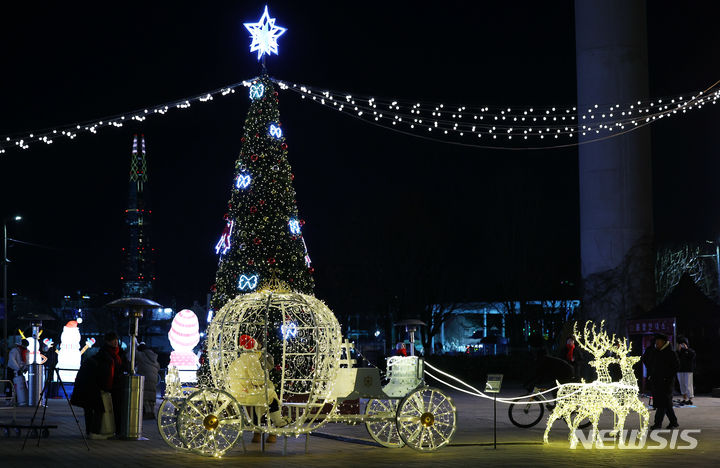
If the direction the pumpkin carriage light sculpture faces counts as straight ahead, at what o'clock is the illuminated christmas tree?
The illuminated christmas tree is roughly at 9 o'clock from the pumpkin carriage light sculpture.

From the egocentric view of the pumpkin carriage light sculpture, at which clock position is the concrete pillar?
The concrete pillar is roughly at 10 o'clock from the pumpkin carriage light sculpture.

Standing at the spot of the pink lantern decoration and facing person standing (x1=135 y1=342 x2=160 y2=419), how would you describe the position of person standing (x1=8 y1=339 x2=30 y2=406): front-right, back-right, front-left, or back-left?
front-right

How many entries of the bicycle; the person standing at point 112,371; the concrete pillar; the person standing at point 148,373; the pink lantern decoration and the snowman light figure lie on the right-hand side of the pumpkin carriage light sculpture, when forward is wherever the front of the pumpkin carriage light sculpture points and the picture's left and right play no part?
0

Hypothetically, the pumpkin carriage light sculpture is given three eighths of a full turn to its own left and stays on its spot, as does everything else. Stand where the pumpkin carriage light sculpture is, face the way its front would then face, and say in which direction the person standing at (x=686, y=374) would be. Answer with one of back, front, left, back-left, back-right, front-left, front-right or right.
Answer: right

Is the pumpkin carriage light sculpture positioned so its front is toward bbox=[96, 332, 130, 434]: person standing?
no

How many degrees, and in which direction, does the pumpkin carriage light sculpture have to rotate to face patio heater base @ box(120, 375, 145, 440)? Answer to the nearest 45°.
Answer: approximately 135° to its left

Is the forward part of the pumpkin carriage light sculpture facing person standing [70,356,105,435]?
no

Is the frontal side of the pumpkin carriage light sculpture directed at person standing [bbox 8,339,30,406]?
no

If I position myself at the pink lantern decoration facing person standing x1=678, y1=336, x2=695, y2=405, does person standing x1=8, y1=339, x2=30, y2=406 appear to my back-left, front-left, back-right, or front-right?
back-right

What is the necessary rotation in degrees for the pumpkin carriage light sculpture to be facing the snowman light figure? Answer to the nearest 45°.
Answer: approximately 135° to its left

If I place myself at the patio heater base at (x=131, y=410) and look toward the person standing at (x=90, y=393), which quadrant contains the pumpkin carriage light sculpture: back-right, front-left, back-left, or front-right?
back-left

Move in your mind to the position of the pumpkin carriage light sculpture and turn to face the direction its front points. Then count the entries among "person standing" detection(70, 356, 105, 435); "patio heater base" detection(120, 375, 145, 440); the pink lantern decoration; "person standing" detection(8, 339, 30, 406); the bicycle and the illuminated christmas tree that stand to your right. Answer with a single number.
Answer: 0

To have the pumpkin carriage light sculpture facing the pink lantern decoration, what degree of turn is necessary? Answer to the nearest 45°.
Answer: approximately 90° to its left

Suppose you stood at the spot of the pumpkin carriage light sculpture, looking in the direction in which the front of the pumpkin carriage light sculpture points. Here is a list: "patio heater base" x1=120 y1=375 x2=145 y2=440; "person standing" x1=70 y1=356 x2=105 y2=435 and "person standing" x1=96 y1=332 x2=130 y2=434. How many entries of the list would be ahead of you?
0

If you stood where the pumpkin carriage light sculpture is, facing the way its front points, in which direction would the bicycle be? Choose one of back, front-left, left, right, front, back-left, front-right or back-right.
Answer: front-left

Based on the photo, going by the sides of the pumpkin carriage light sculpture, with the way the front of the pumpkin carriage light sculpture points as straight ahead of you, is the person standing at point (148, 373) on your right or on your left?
on your left

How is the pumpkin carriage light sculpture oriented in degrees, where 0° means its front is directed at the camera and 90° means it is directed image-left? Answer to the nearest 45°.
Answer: approximately 270°
